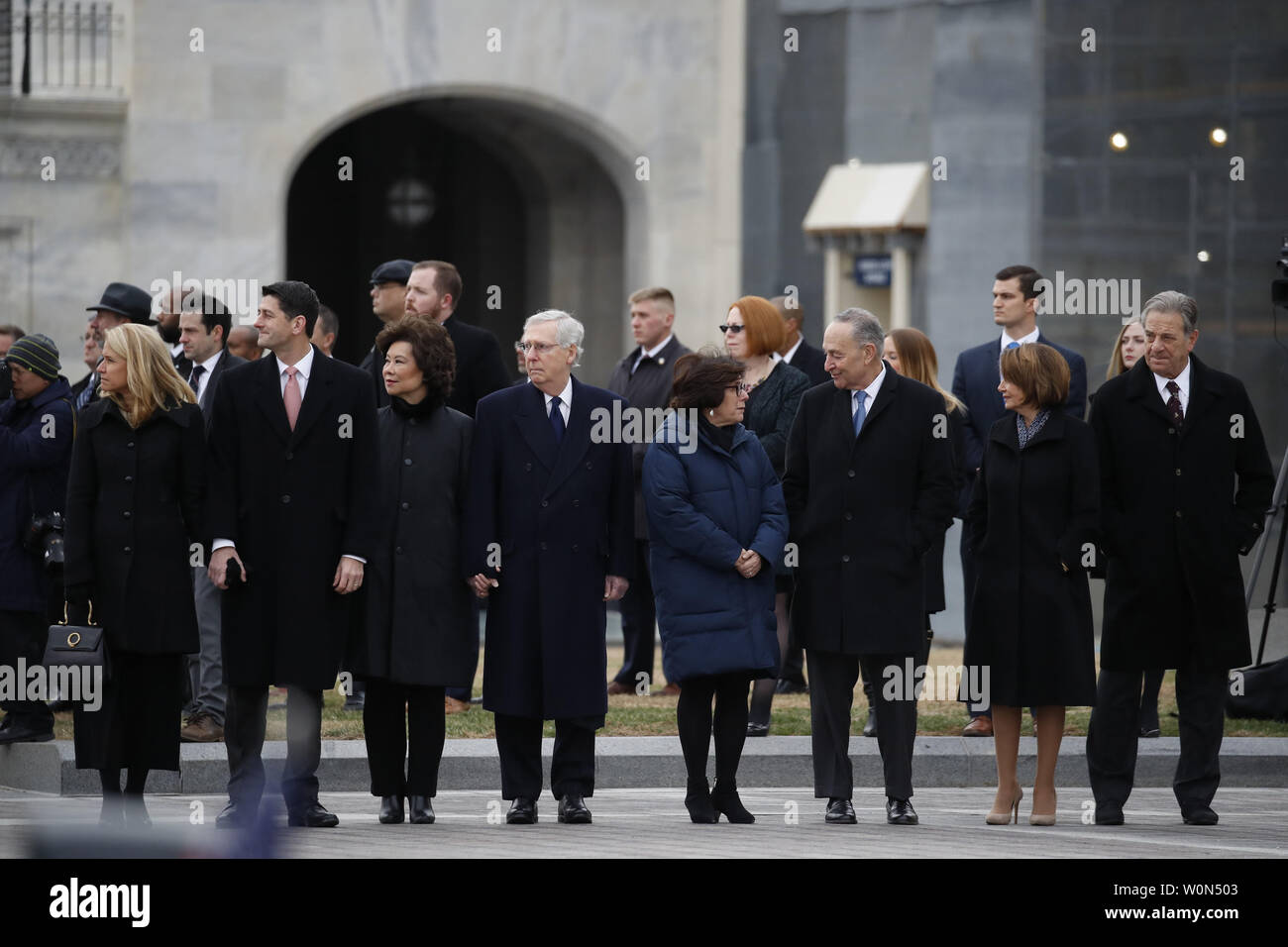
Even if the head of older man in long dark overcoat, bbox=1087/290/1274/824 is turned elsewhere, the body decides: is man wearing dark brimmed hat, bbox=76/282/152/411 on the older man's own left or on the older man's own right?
on the older man's own right

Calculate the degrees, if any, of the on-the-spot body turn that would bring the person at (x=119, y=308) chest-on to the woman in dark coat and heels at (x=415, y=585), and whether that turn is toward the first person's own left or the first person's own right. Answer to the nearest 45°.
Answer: approximately 90° to the first person's own left

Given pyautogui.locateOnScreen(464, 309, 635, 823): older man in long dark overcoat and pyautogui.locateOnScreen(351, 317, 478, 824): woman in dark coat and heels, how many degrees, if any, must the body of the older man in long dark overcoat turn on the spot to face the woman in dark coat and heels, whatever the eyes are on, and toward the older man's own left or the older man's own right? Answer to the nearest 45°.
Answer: approximately 90° to the older man's own right

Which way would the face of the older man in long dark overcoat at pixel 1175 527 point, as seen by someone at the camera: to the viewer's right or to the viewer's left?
to the viewer's left

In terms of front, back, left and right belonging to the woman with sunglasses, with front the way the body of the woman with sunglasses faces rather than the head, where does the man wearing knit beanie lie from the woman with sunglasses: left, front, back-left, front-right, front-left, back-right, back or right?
front-right

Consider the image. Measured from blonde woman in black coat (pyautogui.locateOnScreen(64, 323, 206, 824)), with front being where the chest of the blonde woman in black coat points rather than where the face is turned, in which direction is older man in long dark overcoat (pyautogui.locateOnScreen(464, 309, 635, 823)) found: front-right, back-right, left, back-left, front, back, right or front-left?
left

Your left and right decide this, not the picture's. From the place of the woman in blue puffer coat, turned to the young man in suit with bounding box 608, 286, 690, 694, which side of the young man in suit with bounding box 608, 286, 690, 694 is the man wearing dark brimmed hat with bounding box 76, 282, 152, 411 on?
left
